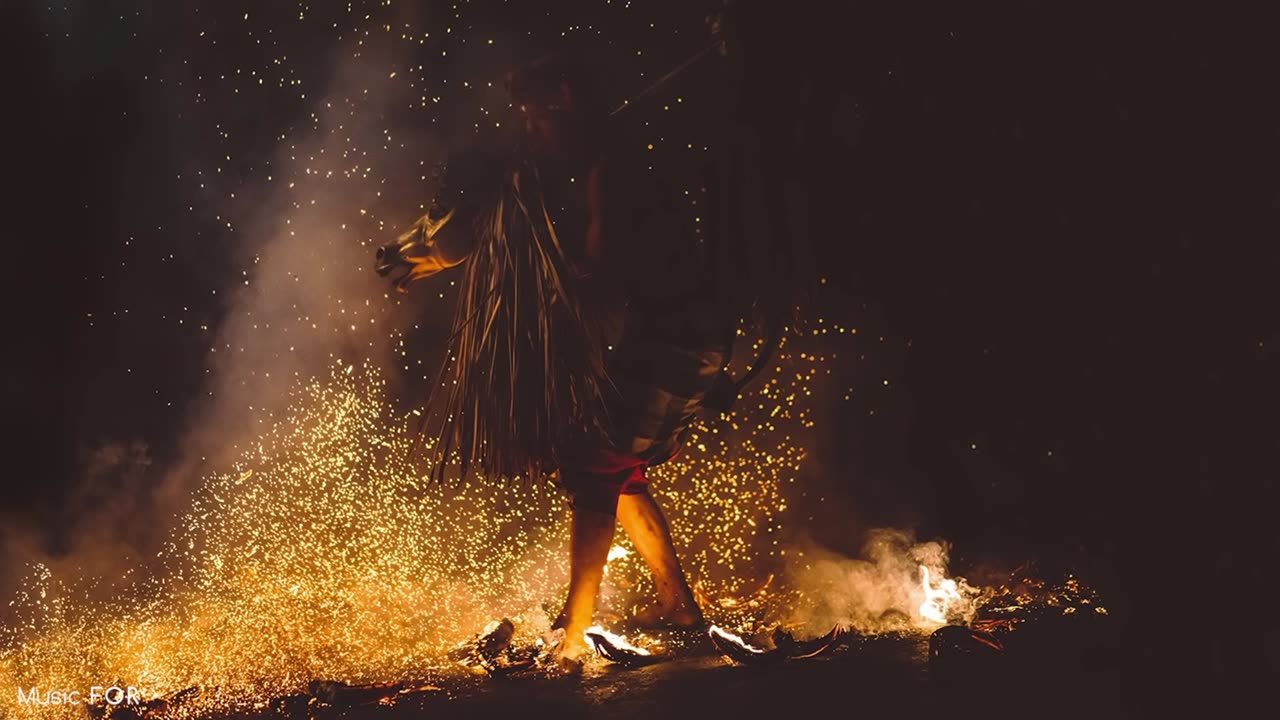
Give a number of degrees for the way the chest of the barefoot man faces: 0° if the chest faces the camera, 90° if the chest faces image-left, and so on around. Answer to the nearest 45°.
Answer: approximately 45°
